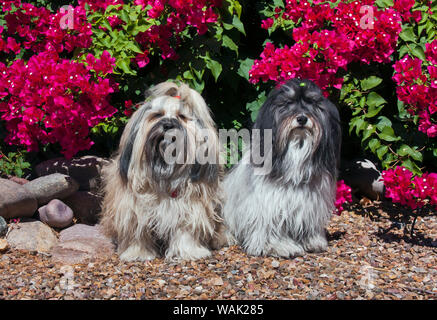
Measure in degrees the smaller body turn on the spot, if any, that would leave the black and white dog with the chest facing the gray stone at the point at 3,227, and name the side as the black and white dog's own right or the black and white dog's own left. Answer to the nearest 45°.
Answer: approximately 135° to the black and white dog's own right

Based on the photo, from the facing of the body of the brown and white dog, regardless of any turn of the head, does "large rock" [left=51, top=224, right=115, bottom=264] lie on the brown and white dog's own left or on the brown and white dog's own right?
on the brown and white dog's own right

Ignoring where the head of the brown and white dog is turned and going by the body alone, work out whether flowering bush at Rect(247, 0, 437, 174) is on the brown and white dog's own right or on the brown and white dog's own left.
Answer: on the brown and white dog's own left

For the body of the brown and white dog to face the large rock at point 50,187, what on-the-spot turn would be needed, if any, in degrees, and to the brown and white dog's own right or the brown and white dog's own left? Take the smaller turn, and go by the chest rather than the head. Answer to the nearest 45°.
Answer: approximately 135° to the brown and white dog's own right

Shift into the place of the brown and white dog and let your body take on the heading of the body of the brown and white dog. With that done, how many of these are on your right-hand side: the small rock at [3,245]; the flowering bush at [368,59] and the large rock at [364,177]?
1

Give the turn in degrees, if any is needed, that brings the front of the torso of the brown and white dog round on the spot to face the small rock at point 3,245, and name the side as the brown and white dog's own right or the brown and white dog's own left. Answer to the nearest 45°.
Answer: approximately 90° to the brown and white dog's own right

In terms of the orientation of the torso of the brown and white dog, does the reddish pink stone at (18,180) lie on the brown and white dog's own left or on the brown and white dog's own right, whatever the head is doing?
on the brown and white dog's own right

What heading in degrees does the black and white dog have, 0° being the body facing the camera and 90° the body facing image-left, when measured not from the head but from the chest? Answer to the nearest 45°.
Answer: approximately 315°

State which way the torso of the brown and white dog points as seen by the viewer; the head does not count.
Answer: toward the camera

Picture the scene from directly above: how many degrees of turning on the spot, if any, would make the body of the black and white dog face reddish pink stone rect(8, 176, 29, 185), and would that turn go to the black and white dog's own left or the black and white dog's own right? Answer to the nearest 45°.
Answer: approximately 135° to the black and white dog's own right

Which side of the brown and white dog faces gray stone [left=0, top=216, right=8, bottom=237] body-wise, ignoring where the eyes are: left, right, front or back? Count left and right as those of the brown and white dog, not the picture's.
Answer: right

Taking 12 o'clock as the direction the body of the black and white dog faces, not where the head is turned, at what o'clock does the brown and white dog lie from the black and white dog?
The brown and white dog is roughly at 4 o'clock from the black and white dog.

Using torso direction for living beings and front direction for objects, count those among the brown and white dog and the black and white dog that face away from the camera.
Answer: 0

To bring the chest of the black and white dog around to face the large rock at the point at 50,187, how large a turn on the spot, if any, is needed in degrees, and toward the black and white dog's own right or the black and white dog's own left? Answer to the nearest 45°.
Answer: approximately 135° to the black and white dog's own right

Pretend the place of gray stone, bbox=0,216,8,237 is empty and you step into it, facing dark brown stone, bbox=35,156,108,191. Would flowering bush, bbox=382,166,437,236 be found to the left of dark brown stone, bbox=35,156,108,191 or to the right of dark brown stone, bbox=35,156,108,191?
right

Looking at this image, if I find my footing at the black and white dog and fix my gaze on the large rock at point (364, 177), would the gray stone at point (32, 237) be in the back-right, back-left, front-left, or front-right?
back-left
